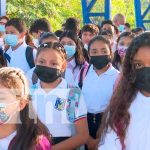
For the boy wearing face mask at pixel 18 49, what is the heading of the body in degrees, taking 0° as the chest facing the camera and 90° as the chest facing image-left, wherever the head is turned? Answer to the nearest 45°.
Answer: approximately 45°

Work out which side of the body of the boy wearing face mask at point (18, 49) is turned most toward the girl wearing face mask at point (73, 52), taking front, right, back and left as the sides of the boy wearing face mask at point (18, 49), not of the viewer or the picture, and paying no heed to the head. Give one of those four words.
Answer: left

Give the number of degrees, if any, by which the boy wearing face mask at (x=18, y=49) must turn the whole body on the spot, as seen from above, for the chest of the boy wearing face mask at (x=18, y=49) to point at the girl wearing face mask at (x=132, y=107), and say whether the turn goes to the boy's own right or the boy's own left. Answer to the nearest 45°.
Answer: approximately 45° to the boy's own left

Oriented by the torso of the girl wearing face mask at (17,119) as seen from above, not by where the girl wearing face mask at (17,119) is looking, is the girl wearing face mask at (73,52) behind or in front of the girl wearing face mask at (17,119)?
behind

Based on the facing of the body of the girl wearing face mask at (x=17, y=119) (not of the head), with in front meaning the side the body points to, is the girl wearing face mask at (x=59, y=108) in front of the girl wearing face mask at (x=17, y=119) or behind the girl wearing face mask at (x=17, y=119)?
behind

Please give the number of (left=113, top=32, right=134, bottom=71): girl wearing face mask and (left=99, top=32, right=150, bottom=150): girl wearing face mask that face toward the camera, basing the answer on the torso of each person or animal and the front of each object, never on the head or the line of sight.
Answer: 2

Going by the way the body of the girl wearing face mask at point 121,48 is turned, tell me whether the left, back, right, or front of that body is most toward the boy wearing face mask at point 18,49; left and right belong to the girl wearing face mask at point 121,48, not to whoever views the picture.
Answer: right

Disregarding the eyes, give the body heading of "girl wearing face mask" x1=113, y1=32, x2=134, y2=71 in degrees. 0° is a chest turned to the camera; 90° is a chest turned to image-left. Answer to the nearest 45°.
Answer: approximately 0°
